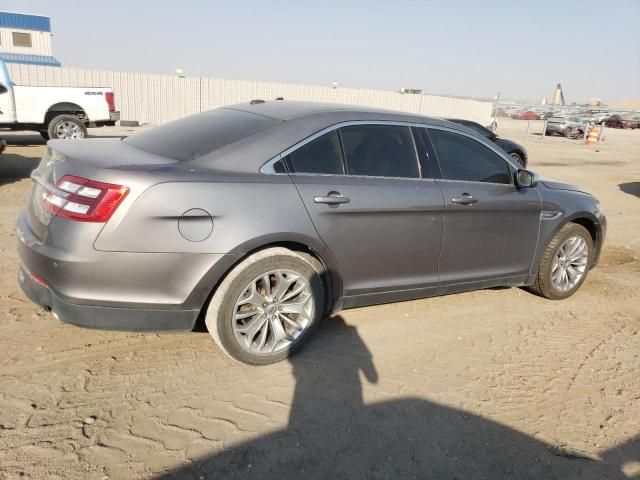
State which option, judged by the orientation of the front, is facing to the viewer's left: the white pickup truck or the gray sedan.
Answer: the white pickup truck

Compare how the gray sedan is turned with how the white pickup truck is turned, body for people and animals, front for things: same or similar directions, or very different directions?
very different directions

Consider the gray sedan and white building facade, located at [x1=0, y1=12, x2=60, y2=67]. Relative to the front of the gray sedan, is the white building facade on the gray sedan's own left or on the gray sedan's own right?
on the gray sedan's own left

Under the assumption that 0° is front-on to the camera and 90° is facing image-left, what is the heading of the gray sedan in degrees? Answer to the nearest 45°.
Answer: approximately 225°

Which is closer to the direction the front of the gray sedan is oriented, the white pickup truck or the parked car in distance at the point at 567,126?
the parked car in distance

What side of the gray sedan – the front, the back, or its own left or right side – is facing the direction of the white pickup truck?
left

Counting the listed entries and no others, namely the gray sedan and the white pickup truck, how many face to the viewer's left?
1

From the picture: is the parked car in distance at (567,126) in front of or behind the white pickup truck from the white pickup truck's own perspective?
behind

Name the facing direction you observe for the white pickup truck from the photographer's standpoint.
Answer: facing to the left of the viewer

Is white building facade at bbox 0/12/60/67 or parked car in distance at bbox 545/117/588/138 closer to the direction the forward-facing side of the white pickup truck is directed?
the white building facade

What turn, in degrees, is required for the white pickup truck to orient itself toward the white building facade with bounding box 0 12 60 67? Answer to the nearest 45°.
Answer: approximately 90° to its right

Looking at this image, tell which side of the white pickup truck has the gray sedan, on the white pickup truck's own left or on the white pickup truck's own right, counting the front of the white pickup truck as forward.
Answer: on the white pickup truck's own left
